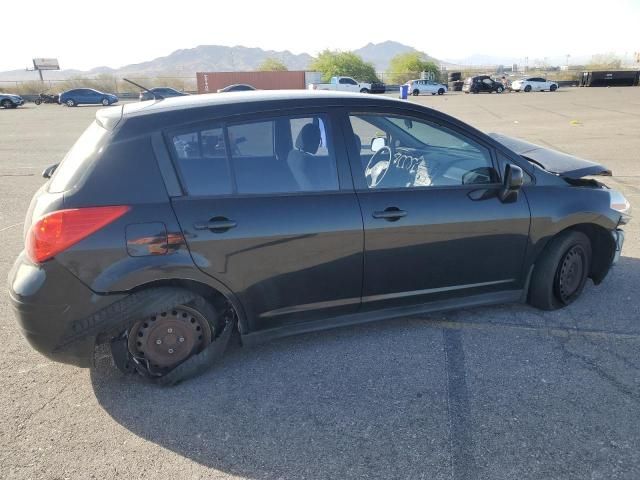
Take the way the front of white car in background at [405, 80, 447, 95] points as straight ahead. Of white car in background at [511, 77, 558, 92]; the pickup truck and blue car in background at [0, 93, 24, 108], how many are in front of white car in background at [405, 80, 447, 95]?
1

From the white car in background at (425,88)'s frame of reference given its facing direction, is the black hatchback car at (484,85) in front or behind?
in front

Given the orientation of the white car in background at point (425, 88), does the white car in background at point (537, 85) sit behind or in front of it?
in front

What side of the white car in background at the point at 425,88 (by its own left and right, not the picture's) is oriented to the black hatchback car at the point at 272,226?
right

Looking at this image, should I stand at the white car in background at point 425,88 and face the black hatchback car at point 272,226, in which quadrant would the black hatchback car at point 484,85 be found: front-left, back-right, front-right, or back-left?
back-left

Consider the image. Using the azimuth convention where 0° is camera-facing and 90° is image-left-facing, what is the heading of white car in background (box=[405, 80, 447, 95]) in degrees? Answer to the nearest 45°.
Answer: approximately 270°
